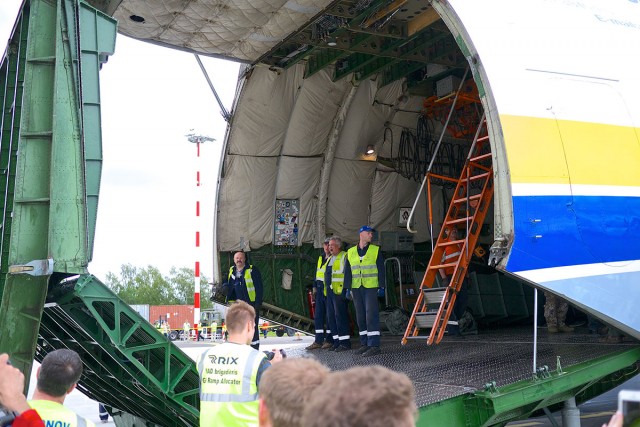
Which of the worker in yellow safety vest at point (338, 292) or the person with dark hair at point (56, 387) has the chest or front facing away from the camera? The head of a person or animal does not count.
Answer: the person with dark hair

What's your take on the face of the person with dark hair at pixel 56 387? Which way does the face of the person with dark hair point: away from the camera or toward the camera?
away from the camera

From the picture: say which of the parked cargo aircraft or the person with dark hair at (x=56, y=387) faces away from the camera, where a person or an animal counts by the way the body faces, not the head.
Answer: the person with dark hair

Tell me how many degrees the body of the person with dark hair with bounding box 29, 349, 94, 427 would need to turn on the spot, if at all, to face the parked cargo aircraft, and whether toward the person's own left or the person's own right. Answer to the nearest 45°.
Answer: approximately 45° to the person's own right

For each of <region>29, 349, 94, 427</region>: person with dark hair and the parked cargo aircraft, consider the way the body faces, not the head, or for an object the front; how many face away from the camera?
1

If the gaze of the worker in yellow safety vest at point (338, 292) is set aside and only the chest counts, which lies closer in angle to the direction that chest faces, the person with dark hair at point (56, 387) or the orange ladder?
the person with dark hair

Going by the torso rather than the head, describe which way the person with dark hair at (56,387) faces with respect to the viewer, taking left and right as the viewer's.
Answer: facing away from the viewer

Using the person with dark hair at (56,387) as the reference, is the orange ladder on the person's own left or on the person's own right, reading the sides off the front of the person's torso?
on the person's own right

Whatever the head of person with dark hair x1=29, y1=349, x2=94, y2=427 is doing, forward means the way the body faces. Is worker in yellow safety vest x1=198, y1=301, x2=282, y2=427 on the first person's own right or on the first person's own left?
on the first person's own right
